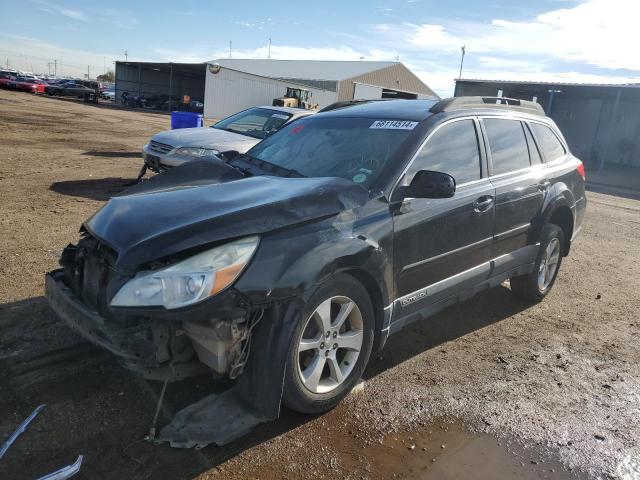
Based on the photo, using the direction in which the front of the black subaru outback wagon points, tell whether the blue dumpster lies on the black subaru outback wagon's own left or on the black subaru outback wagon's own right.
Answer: on the black subaru outback wagon's own right

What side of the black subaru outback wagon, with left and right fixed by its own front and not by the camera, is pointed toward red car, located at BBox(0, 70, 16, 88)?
right

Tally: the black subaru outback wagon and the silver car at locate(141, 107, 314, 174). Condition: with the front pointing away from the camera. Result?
0

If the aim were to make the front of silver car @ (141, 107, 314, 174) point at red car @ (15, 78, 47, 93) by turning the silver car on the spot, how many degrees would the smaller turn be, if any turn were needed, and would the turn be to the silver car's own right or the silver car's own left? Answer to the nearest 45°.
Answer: approximately 135° to the silver car's own right

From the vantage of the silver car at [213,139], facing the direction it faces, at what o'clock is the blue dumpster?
The blue dumpster is roughly at 4 o'clock from the silver car.

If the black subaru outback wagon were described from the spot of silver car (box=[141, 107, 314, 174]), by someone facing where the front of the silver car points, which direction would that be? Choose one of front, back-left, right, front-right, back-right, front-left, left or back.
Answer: front-left

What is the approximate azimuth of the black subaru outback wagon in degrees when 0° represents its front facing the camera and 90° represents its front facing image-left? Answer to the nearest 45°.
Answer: approximately 45°

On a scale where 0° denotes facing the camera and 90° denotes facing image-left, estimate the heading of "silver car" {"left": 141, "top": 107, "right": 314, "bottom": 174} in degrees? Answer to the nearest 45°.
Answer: approximately 45°

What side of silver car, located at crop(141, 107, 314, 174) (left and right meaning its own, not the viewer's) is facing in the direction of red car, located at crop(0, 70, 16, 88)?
right
